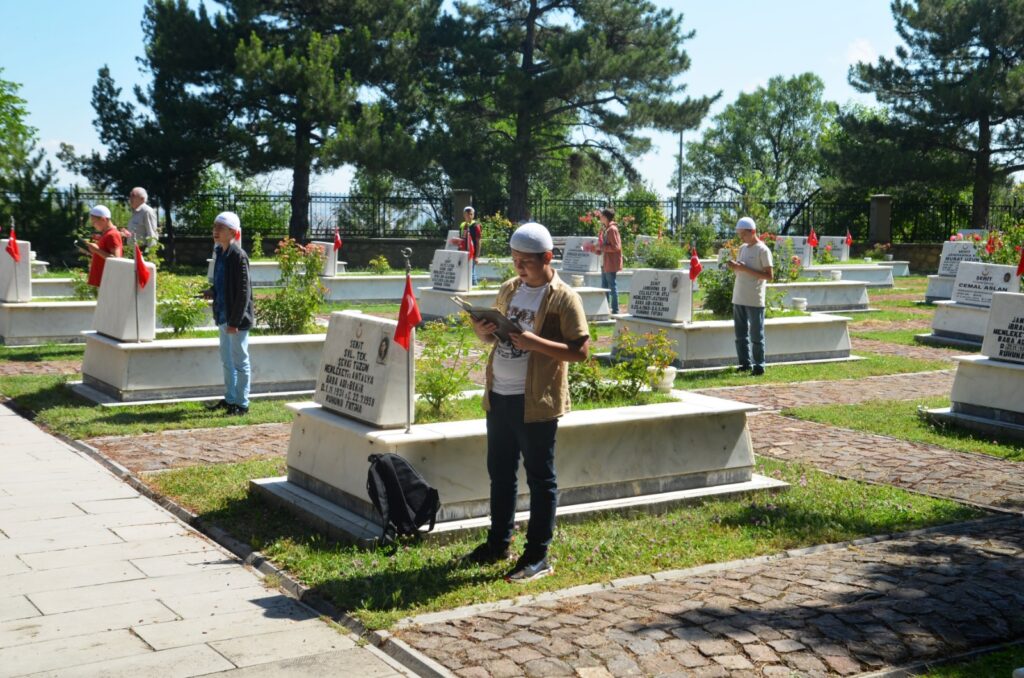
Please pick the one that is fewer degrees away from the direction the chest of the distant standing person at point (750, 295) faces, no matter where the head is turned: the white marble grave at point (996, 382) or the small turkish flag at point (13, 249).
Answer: the small turkish flag

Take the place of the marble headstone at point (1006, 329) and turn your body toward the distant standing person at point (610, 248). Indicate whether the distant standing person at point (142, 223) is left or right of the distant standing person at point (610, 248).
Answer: left

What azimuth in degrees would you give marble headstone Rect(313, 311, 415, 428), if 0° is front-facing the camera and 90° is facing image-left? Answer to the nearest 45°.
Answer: approximately 45°

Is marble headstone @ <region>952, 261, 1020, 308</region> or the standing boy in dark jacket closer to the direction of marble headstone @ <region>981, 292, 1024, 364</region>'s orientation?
the standing boy in dark jacket

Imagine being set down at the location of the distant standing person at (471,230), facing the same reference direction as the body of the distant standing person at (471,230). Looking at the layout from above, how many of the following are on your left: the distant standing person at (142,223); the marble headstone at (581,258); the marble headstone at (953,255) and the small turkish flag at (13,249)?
2

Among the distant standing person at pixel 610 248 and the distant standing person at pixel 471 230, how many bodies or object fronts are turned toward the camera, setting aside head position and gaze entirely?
1

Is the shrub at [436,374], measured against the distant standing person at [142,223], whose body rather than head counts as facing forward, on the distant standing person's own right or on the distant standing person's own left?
on the distant standing person's own left

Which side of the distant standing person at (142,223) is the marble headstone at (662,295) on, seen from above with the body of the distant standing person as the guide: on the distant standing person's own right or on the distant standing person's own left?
on the distant standing person's own left

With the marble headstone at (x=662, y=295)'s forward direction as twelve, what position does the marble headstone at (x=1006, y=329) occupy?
the marble headstone at (x=1006, y=329) is roughly at 9 o'clock from the marble headstone at (x=662, y=295).

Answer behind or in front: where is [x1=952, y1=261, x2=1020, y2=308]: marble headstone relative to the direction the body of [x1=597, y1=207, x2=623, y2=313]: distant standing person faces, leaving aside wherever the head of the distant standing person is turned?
behind

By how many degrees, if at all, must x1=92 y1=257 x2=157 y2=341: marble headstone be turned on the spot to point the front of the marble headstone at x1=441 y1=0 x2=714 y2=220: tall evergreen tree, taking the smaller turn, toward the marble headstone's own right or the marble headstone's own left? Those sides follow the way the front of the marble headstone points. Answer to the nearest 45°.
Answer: approximately 180°

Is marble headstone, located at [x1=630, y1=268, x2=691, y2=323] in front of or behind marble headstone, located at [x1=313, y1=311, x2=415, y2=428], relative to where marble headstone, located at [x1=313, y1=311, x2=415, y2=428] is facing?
behind
